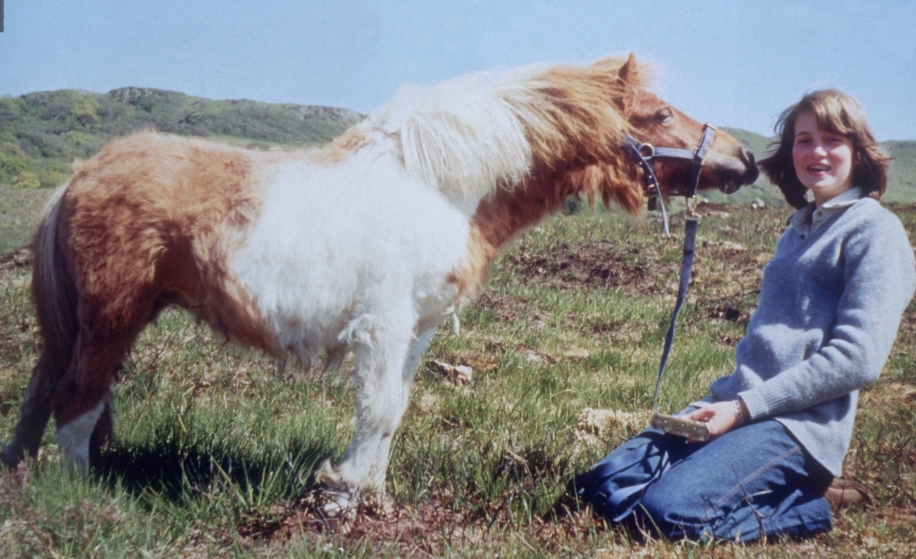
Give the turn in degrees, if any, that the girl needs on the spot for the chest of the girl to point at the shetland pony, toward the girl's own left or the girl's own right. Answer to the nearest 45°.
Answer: approximately 45° to the girl's own right

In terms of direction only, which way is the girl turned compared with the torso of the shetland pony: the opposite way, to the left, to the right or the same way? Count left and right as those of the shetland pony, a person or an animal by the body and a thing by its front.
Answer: the opposite way

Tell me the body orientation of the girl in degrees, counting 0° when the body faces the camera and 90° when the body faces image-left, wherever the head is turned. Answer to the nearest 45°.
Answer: approximately 45°

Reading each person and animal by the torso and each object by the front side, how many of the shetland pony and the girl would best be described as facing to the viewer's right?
1

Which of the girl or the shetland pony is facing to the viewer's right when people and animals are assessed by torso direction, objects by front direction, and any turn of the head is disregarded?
the shetland pony

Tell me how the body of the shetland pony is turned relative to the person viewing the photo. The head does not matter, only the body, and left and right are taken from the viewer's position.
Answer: facing to the right of the viewer

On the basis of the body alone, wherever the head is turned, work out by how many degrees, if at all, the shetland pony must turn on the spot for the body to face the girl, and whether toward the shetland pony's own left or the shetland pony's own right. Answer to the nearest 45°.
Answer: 0° — it already faces them
